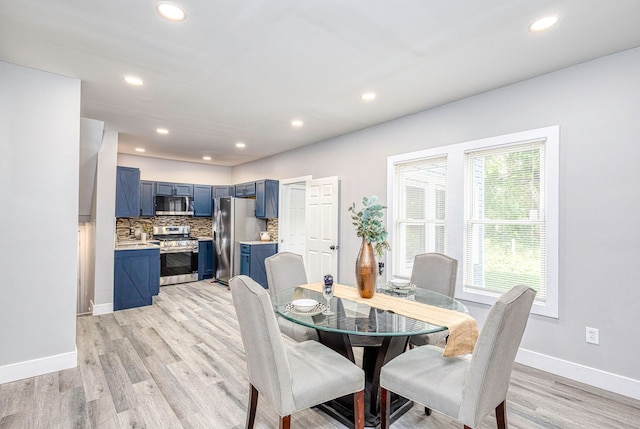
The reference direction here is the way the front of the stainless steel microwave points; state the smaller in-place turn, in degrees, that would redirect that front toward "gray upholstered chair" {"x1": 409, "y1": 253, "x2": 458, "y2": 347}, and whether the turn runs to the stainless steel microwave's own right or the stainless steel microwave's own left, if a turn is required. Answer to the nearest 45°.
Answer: approximately 45° to the stainless steel microwave's own left

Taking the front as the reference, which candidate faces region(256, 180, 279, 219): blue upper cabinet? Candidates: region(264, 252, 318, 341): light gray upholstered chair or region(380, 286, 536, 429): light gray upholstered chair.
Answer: region(380, 286, 536, 429): light gray upholstered chair

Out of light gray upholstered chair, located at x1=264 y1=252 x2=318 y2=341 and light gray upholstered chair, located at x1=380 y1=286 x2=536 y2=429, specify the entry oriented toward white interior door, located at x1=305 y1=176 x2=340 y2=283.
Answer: light gray upholstered chair, located at x1=380 y1=286 x2=536 y2=429

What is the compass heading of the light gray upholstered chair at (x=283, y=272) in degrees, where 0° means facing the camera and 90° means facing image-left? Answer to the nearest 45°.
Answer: approximately 315°

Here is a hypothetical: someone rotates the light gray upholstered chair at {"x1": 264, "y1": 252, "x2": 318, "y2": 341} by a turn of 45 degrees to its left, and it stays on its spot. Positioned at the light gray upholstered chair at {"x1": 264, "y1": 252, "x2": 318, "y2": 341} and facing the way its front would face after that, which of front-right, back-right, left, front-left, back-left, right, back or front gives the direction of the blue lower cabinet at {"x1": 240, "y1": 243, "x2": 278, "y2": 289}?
left

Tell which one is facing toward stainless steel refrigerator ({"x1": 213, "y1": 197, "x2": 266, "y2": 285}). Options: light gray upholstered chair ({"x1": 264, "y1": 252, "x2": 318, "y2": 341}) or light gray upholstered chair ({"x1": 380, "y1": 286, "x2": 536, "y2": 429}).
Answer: light gray upholstered chair ({"x1": 380, "y1": 286, "x2": 536, "y2": 429})

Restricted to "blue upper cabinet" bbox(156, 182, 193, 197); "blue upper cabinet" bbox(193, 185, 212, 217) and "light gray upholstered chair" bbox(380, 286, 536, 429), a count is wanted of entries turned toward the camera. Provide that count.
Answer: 2

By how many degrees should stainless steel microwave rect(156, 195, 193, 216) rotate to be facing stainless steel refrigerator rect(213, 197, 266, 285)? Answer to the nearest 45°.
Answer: approximately 45° to its left

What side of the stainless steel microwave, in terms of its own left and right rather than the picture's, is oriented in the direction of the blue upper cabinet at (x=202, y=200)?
left

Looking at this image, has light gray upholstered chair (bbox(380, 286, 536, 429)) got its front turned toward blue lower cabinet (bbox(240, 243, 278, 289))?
yes
